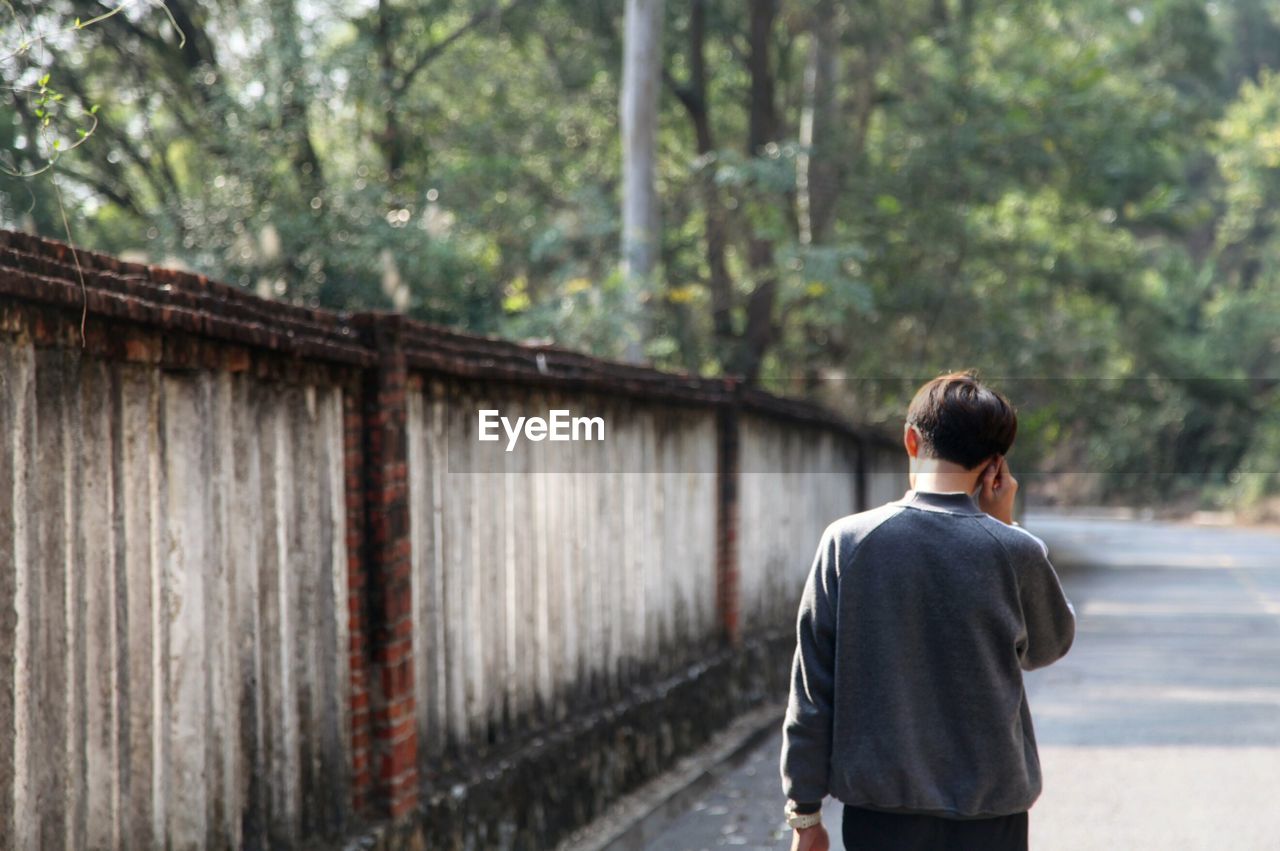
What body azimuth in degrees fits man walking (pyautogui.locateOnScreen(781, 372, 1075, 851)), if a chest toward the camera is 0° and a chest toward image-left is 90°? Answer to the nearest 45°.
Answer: approximately 180°

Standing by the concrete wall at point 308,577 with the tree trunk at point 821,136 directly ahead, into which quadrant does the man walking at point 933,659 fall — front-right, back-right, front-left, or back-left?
back-right

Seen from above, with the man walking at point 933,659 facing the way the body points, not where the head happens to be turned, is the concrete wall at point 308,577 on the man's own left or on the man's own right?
on the man's own left

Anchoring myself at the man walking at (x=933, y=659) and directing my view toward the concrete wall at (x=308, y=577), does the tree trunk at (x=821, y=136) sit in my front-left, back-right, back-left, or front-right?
front-right

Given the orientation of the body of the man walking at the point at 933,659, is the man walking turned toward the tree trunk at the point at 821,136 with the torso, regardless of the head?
yes

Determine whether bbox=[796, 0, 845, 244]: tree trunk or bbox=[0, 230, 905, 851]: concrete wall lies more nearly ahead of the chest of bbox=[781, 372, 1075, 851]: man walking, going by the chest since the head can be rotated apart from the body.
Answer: the tree trunk
